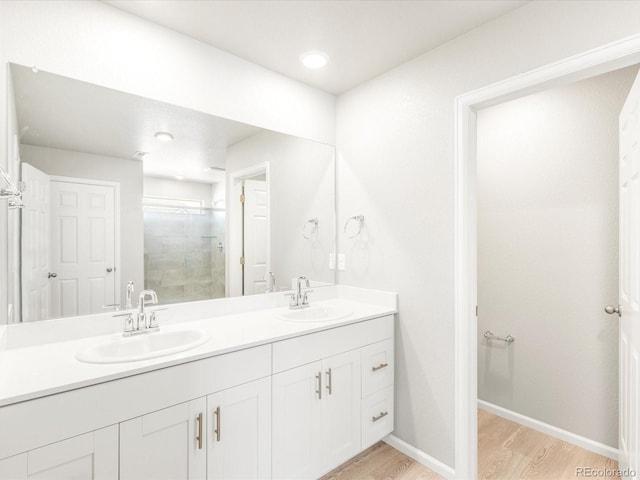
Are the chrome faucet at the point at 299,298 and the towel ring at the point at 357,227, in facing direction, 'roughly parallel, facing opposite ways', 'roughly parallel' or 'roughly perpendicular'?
roughly perpendicular

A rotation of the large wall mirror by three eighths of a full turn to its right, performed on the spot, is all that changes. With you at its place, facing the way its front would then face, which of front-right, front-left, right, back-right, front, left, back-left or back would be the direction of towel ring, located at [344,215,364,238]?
back

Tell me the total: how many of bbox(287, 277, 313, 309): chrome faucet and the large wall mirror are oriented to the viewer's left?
0

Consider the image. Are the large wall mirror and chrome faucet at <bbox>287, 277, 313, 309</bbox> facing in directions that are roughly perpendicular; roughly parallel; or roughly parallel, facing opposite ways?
roughly parallel

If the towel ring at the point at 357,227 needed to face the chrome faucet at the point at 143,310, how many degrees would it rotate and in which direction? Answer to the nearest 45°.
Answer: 0° — it already faces it

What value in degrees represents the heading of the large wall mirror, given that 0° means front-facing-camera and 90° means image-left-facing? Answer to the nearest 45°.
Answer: approximately 315°

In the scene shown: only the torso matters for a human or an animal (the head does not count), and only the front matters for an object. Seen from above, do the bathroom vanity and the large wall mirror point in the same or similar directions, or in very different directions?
same or similar directions

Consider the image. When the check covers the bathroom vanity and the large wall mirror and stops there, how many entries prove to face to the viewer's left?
0

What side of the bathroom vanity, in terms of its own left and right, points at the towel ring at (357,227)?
left
